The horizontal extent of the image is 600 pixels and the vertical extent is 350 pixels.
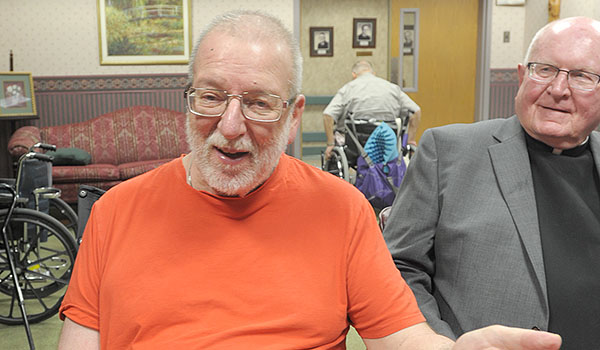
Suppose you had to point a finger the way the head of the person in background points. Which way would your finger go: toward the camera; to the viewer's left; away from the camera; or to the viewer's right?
away from the camera

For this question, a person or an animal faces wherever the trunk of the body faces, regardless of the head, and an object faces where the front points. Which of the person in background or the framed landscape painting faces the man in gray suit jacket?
the framed landscape painting

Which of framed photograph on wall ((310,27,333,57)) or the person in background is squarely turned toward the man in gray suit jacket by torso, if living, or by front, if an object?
the framed photograph on wall

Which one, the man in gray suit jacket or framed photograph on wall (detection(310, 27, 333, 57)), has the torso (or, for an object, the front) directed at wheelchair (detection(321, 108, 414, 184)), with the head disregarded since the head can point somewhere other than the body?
the framed photograph on wall

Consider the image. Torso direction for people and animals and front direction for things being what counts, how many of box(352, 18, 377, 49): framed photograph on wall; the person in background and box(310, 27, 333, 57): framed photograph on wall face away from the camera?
1

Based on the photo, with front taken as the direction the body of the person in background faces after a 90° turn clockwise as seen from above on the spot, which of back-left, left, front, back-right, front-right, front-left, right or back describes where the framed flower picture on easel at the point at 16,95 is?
back

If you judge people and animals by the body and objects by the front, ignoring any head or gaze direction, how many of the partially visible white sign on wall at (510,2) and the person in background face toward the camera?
1

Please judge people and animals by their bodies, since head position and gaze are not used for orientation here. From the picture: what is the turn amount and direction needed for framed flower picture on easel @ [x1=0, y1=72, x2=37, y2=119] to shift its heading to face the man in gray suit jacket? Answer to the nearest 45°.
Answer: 0° — it already faces them

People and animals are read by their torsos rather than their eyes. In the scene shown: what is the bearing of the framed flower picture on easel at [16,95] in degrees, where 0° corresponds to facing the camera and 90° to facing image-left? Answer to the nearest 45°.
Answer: approximately 0°

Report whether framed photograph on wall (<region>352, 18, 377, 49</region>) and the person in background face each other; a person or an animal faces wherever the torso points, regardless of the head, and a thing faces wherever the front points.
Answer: yes

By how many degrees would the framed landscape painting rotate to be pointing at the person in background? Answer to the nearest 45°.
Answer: approximately 45° to its left

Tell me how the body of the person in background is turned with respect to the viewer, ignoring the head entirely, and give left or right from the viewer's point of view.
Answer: facing away from the viewer

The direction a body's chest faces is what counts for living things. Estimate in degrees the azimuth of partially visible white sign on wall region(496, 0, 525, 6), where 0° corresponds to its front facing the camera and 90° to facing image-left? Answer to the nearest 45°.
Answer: approximately 0°

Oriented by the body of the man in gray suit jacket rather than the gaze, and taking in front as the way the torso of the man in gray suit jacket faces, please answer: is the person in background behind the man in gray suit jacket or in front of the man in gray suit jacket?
behind
